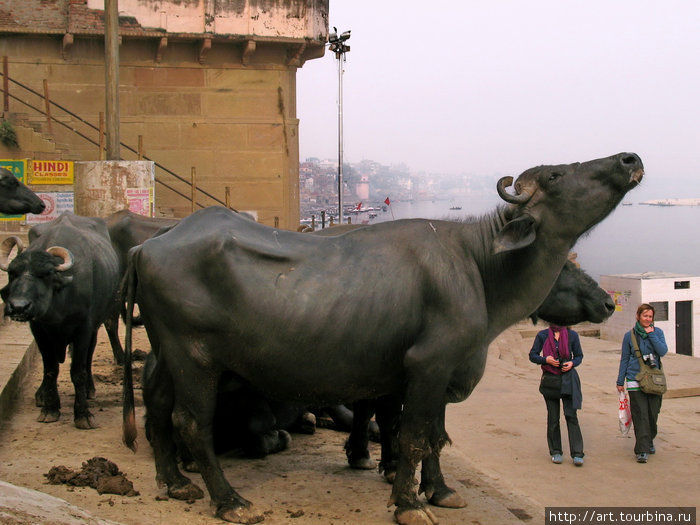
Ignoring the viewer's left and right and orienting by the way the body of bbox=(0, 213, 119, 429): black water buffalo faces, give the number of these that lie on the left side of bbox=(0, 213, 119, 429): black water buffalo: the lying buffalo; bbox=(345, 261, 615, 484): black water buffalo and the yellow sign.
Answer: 2

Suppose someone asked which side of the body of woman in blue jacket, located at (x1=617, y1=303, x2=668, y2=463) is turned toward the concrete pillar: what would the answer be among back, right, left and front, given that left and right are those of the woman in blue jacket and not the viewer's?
right

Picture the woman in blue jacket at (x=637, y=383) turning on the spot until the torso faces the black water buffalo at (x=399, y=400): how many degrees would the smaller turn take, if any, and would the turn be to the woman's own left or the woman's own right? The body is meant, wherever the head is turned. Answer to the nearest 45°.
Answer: approximately 45° to the woman's own right

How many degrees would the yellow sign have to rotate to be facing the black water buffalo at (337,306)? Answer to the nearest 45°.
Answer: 0° — it already faces it

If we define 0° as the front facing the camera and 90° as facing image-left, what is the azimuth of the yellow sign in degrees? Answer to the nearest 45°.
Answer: approximately 0°

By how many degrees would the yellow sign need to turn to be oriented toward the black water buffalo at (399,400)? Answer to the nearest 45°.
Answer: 0° — it already faces it

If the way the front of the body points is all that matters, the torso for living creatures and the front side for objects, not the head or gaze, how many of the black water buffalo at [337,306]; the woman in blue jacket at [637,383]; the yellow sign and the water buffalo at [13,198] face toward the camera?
2

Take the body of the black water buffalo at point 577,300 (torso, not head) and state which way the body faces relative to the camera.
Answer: to the viewer's right

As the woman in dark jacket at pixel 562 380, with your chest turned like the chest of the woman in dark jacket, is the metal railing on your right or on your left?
on your right

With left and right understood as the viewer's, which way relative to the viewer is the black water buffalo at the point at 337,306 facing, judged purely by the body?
facing to the right of the viewer

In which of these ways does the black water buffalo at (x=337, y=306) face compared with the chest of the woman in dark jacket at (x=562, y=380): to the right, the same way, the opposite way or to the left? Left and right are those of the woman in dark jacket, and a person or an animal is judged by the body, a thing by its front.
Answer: to the left

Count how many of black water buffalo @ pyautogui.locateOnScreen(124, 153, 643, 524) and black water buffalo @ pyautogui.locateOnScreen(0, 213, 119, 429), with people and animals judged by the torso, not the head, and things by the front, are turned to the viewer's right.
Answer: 1

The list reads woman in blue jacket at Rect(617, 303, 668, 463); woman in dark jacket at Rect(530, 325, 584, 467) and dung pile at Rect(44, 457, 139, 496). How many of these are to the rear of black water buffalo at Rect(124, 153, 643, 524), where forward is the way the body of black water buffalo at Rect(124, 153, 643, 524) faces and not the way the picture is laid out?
1

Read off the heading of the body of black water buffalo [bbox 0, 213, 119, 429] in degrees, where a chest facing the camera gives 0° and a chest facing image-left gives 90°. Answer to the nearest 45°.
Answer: approximately 45°
